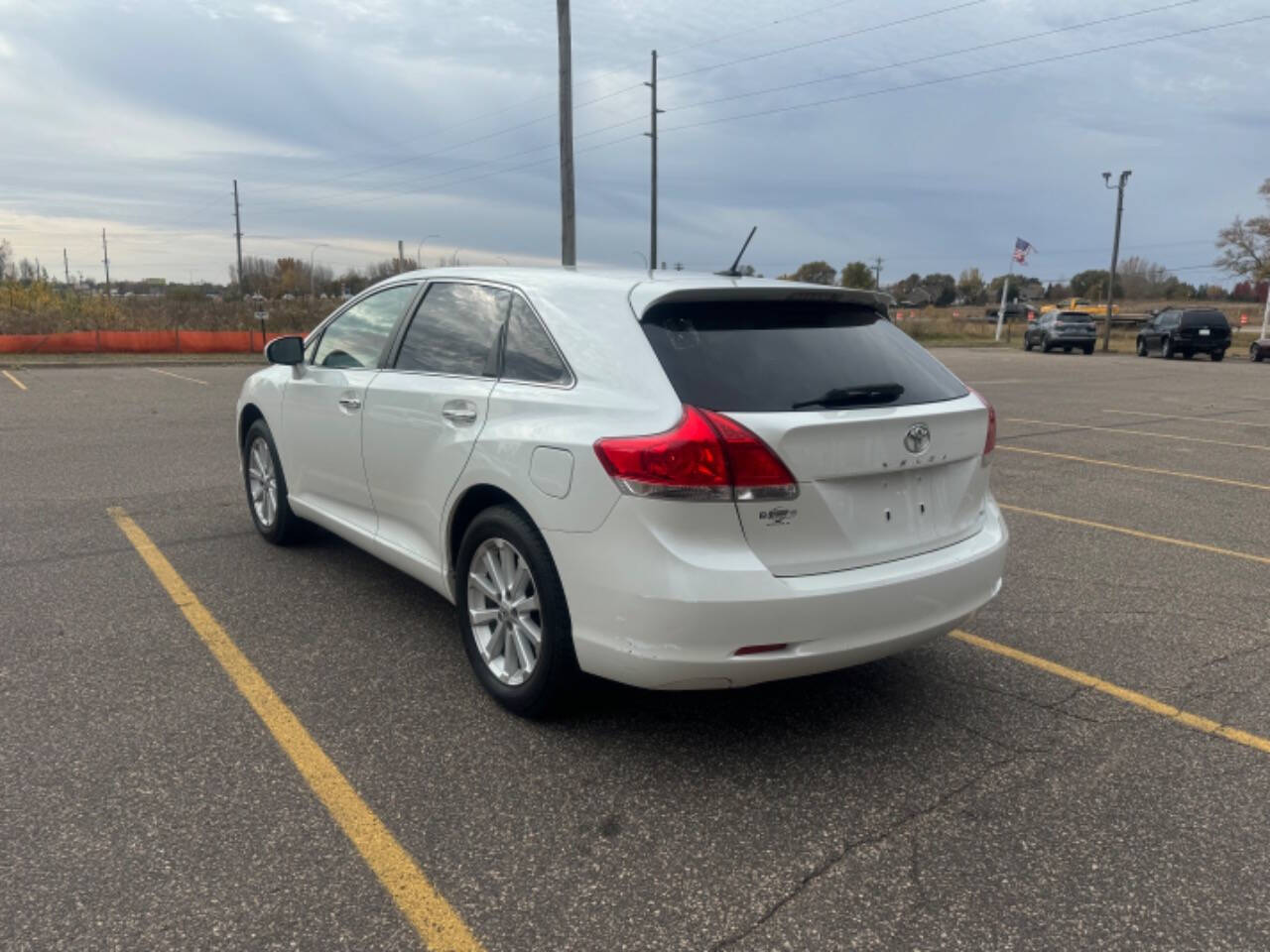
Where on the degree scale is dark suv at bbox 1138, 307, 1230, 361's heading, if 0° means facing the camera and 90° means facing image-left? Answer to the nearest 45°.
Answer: approximately 135°

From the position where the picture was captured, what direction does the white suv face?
facing away from the viewer and to the left of the viewer

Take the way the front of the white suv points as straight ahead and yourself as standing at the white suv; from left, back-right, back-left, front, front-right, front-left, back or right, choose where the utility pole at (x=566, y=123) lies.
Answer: front-right

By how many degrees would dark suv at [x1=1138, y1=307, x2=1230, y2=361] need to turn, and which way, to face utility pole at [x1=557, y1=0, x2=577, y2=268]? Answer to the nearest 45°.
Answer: approximately 90° to its left

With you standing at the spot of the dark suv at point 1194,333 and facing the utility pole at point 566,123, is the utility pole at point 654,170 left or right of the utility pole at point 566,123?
right

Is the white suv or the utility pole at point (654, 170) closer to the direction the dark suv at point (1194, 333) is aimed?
the utility pole

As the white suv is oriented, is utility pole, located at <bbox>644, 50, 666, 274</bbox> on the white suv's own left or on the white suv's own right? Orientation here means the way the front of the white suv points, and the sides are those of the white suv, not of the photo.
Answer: on the white suv's own right

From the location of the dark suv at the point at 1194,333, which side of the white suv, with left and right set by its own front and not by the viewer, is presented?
right

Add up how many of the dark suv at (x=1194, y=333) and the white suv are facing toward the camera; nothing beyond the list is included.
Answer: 0

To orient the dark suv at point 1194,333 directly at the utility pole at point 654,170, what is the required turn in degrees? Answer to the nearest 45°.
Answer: approximately 45° to its left

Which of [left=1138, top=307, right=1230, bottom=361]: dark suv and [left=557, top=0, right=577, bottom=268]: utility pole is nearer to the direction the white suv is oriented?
the utility pole
